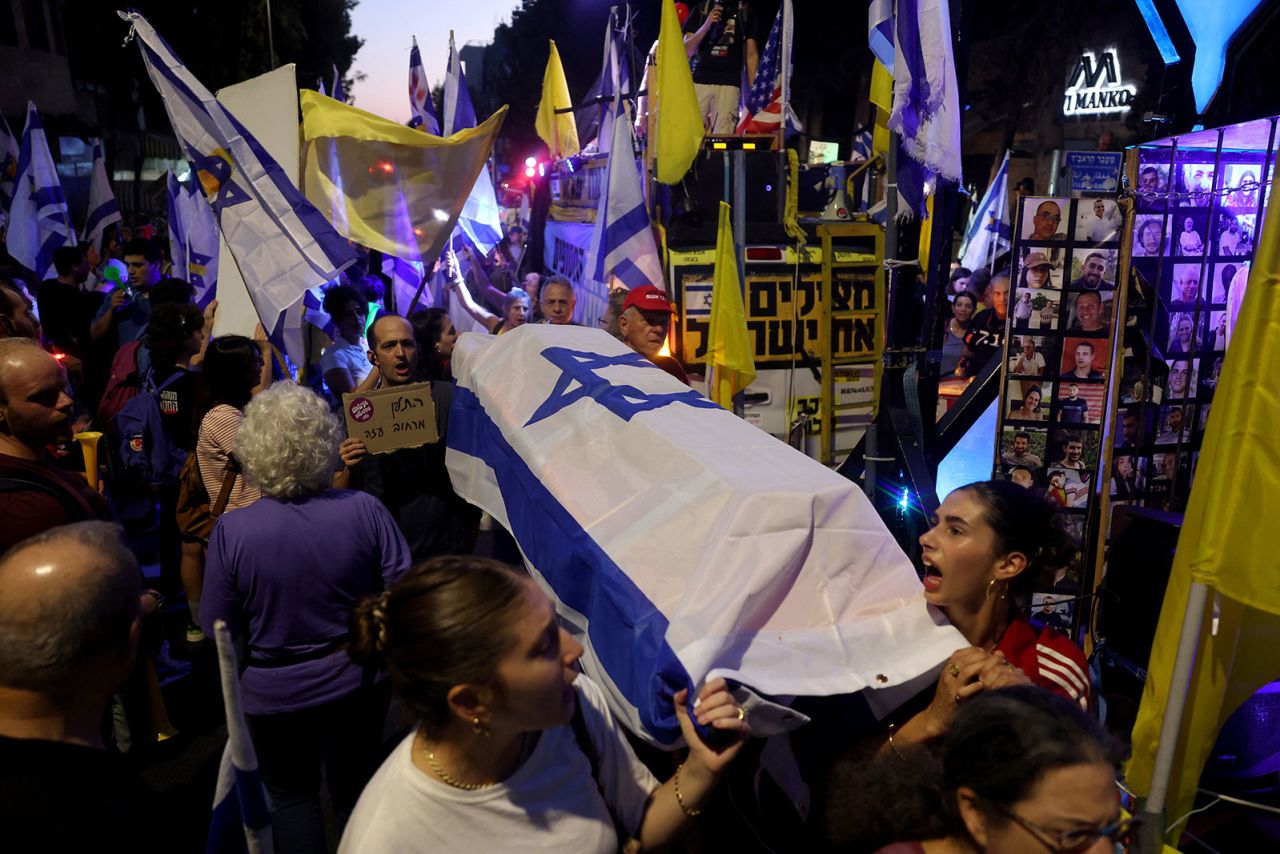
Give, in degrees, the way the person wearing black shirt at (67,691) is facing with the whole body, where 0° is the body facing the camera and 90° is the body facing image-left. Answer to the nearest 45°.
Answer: approximately 180°

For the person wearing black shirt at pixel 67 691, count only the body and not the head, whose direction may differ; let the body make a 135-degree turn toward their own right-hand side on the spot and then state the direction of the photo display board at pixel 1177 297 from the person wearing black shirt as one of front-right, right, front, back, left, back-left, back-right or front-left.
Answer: front-left

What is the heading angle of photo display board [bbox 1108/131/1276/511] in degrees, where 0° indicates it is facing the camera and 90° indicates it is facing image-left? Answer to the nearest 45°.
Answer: approximately 0°

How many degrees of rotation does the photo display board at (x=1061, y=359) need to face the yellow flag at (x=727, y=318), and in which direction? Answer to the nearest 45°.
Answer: approximately 90° to its right

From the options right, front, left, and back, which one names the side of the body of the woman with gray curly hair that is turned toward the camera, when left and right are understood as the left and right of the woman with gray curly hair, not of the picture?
back

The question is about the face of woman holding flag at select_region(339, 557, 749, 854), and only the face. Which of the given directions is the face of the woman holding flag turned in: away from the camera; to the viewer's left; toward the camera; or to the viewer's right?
to the viewer's right

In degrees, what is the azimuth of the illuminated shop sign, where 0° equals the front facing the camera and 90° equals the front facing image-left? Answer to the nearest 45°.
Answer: approximately 0°

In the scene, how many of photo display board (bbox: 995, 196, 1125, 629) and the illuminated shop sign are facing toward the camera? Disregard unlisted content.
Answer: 2

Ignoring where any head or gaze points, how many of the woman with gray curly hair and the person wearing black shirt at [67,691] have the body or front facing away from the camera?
2
